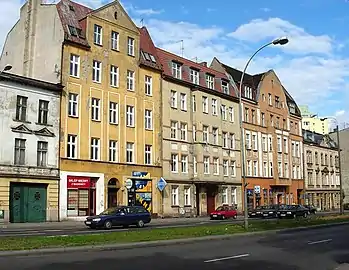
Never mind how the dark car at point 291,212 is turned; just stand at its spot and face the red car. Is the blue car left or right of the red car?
left

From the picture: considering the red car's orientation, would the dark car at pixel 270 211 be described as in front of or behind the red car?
behind

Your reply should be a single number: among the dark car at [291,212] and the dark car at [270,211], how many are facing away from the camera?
0

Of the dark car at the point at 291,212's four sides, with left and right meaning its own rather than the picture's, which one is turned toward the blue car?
front

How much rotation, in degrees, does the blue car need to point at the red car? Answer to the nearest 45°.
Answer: approximately 180°

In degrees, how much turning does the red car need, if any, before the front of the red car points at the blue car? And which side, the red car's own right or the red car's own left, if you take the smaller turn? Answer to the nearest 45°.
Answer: approximately 45° to the red car's own left

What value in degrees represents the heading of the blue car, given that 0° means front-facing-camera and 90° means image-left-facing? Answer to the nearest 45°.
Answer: approximately 45°

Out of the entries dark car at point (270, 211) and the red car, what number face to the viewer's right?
0

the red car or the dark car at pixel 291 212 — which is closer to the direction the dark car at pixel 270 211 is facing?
the red car

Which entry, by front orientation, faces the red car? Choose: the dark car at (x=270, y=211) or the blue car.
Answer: the dark car

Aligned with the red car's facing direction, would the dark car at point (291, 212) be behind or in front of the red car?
behind

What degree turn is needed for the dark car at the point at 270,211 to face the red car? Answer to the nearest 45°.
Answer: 0° — it already faces it

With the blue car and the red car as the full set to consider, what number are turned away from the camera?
0

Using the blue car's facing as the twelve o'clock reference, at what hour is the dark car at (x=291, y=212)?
The dark car is roughly at 6 o'clock from the blue car.
